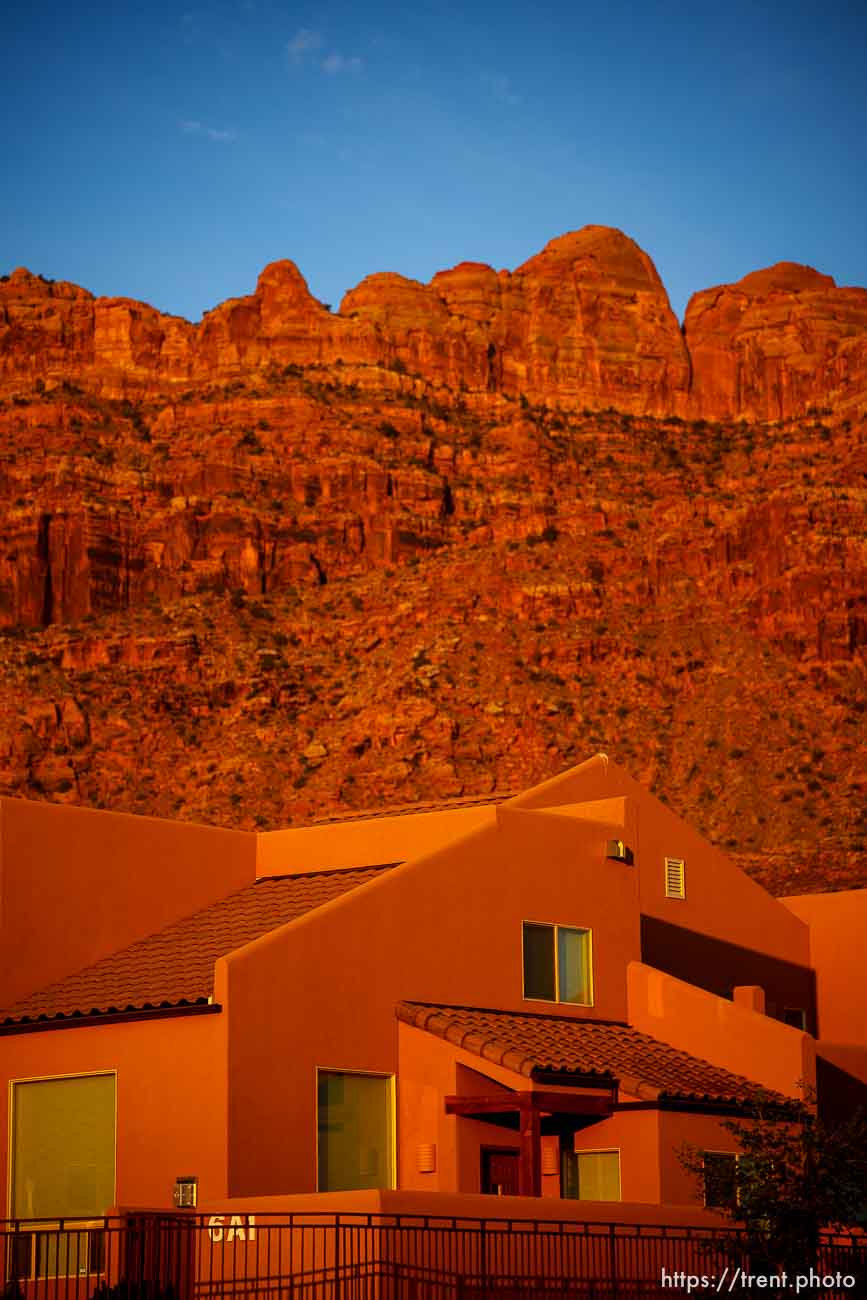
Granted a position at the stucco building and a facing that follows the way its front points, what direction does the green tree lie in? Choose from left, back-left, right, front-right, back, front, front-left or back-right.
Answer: front
